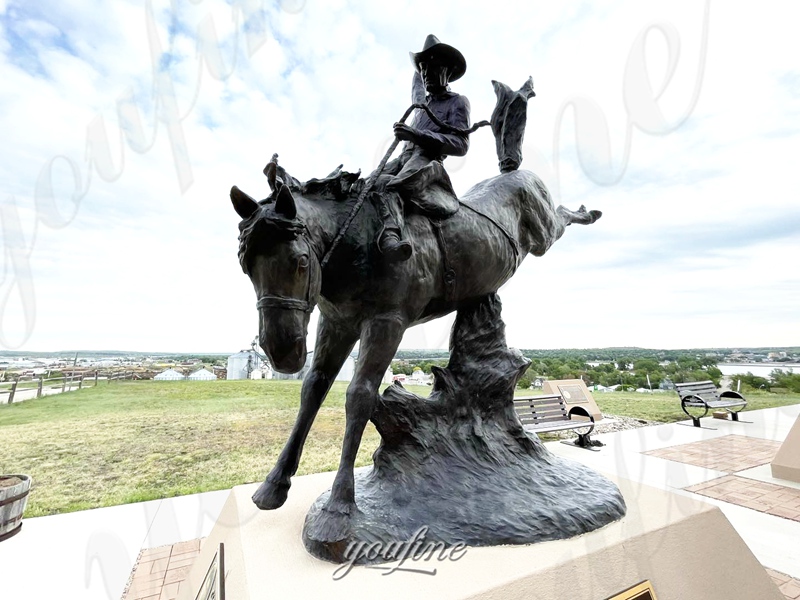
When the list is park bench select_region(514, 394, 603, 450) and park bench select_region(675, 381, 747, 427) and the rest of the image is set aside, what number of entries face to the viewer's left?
0

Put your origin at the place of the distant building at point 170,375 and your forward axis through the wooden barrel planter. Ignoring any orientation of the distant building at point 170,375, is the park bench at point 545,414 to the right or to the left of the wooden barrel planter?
left

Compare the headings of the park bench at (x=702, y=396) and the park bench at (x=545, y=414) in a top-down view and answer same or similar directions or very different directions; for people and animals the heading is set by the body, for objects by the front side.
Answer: same or similar directions

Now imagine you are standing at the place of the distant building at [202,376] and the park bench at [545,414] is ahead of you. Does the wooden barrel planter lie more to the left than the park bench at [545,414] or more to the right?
right

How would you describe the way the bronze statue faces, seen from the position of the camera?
facing the viewer and to the left of the viewer

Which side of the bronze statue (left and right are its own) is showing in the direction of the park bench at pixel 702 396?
back
